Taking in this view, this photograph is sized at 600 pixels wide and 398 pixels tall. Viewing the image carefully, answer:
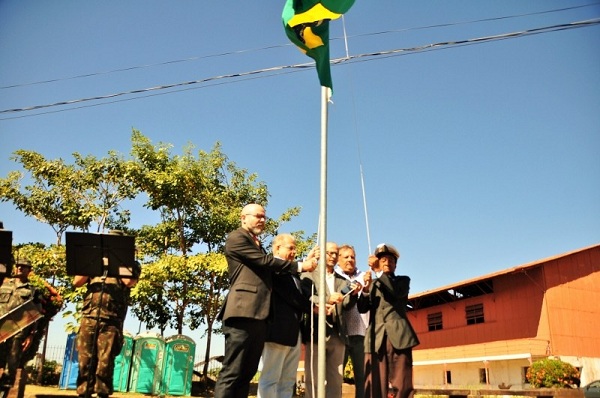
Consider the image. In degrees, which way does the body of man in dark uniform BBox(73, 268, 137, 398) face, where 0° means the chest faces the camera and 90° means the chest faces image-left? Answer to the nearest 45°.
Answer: approximately 0°

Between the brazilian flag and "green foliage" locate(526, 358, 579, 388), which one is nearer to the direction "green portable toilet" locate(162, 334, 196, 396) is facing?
the brazilian flag

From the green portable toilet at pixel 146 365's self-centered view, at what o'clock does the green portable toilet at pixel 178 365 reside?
the green portable toilet at pixel 178 365 is roughly at 9 o'clock from the green portable toilet at pixel 146 365.

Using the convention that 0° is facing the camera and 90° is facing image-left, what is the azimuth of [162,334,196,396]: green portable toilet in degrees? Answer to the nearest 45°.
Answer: approximately 0°
